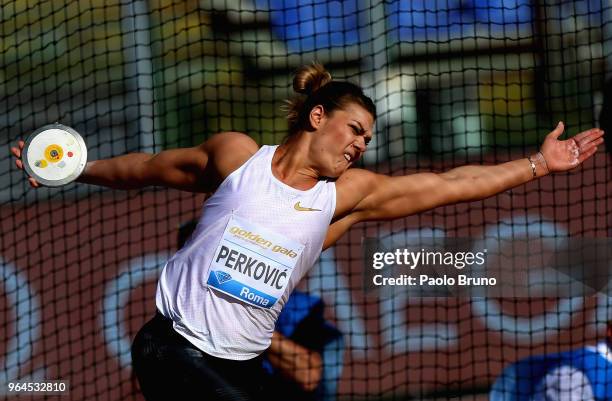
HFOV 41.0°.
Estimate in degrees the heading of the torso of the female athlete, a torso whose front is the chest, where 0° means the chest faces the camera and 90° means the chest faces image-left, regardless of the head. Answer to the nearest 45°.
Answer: approximately 315°
